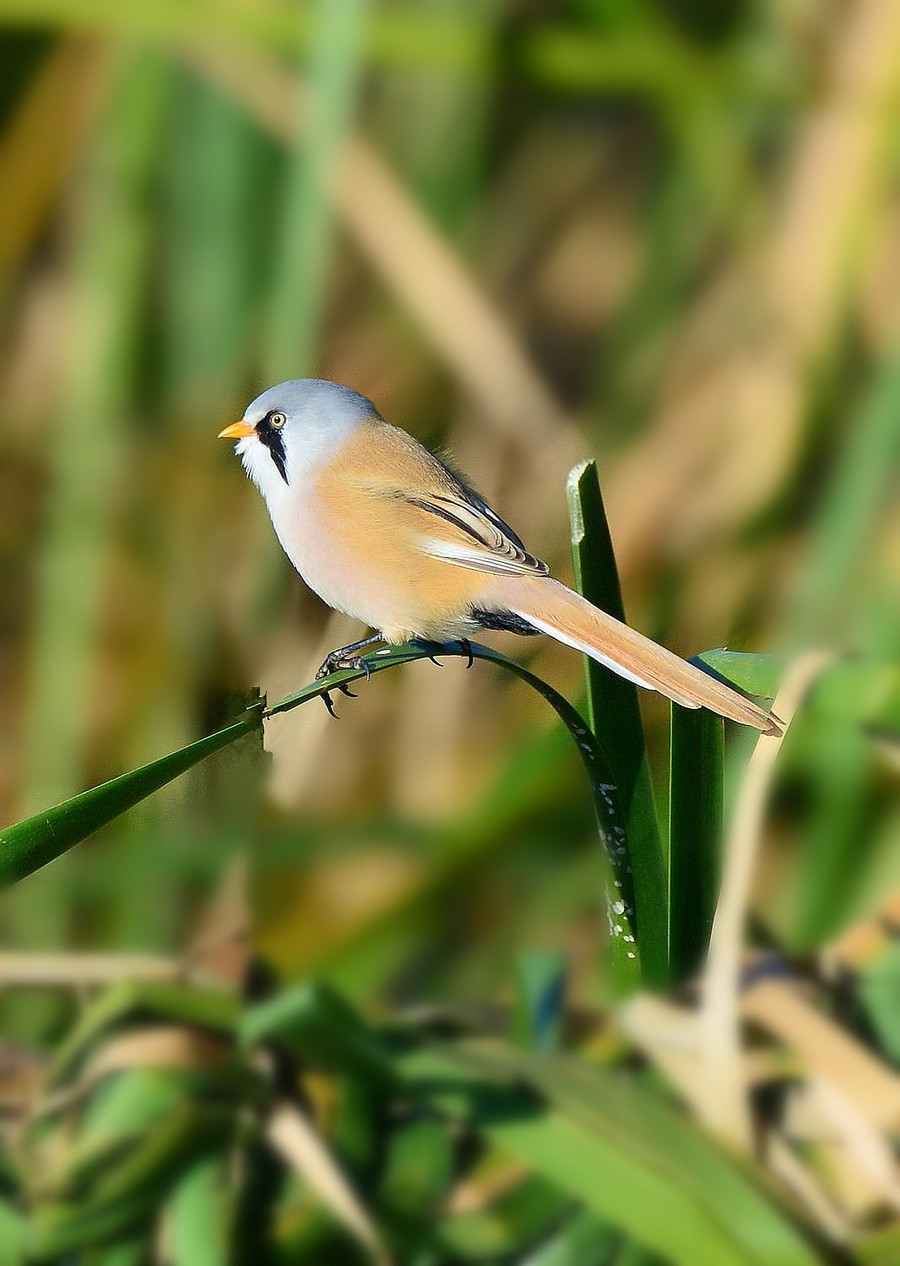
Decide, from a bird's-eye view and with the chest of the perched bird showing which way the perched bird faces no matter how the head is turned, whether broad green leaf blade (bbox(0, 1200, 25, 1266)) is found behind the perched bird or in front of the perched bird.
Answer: in front

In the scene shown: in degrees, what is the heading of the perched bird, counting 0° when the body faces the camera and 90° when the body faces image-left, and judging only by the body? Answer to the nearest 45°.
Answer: approximately 90°
